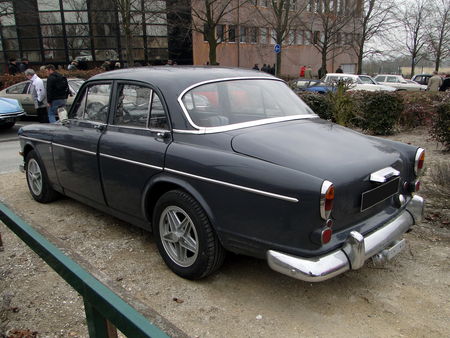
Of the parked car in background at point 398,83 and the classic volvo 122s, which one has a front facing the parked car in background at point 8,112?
the classic volvo 122s

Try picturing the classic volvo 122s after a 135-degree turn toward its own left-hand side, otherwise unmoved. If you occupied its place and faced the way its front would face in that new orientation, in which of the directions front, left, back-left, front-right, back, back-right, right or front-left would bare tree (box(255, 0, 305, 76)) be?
back

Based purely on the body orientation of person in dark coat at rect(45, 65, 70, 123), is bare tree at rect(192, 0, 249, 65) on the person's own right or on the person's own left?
on the person's own right

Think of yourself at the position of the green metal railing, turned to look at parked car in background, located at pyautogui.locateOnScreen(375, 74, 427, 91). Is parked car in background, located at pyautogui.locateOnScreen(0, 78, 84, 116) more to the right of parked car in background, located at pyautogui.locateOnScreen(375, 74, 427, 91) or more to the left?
left

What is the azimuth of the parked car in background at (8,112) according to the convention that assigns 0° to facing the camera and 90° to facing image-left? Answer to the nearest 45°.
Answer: approximately 270°

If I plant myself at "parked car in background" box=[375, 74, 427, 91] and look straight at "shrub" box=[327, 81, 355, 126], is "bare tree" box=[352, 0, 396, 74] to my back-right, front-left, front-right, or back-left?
back-right

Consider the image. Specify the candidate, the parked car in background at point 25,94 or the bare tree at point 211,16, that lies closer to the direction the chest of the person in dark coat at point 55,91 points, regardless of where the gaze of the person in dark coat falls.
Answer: the parked car in background

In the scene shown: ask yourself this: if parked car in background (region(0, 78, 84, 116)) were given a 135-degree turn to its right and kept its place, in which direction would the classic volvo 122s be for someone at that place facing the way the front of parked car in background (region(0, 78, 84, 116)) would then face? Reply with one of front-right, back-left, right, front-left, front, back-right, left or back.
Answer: left

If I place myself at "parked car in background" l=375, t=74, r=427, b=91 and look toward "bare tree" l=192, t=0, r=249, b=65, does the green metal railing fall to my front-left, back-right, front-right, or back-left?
front-left
